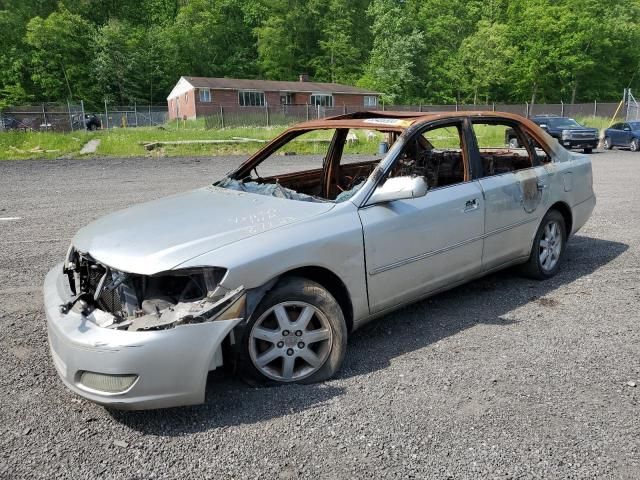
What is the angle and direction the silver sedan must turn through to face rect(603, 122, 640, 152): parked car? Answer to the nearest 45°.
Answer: approximately 180°

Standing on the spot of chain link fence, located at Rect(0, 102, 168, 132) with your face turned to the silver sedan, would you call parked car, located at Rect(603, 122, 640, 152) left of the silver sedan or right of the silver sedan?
left

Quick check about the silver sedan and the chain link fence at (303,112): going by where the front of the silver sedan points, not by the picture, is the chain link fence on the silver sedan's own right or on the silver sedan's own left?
on the silver sedan's own right

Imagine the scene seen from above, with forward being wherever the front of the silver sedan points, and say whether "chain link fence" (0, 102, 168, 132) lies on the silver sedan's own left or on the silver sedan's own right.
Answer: on the silver sedan's own right

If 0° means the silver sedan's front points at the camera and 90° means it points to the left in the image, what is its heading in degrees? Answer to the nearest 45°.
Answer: approximately 45°

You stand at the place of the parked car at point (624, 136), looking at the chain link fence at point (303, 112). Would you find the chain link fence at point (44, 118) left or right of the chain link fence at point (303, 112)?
left
